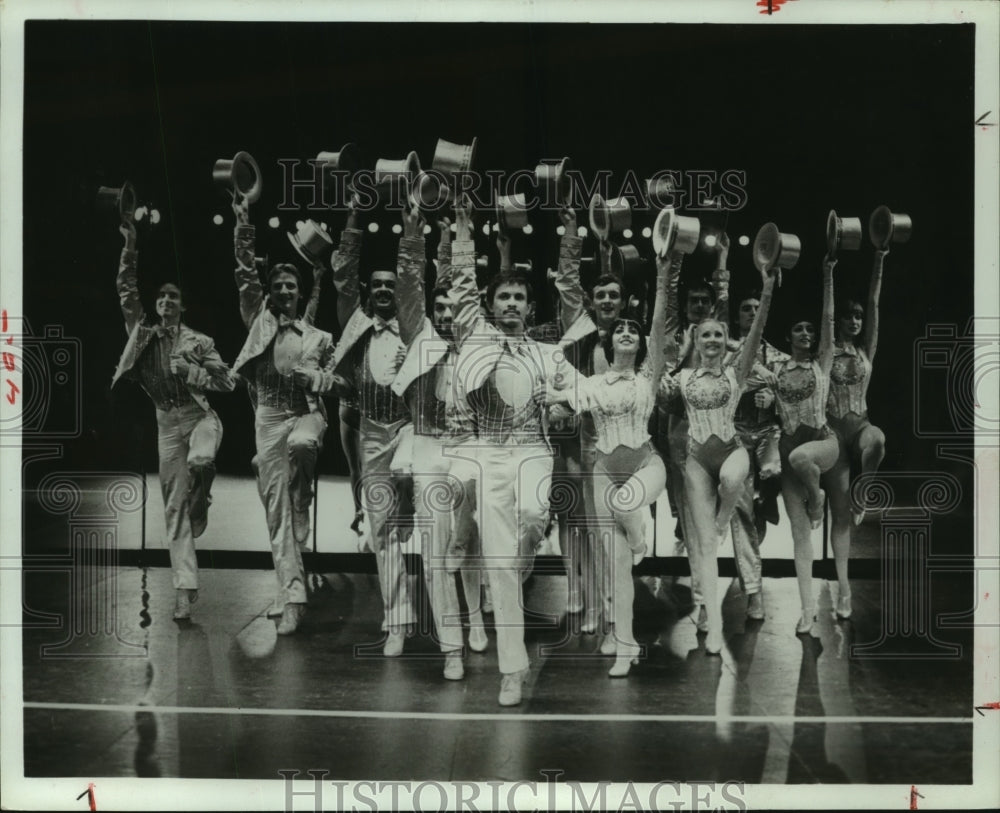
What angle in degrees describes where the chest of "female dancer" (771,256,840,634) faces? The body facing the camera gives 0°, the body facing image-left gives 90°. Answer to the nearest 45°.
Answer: approximately 0°

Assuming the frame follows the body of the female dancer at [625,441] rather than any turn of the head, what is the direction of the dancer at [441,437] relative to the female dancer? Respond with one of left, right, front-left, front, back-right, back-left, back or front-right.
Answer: right

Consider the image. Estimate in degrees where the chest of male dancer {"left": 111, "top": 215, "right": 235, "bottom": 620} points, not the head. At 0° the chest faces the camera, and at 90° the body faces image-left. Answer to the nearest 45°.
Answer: approximately 0°

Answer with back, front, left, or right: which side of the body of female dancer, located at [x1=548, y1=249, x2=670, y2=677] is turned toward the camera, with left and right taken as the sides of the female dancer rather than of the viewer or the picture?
front

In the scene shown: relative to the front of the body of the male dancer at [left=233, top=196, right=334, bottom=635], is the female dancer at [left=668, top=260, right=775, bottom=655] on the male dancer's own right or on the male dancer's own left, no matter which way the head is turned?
on the male dancer's own left
